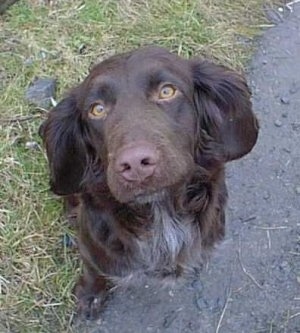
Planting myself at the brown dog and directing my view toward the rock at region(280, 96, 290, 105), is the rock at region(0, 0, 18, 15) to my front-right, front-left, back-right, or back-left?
front-left

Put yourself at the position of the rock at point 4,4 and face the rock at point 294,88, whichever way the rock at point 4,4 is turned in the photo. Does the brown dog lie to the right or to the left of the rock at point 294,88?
right

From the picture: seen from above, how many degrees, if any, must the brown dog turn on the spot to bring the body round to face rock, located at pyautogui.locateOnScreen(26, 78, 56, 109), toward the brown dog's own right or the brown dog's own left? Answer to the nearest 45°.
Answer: approximately 135° to the brown dog's own right

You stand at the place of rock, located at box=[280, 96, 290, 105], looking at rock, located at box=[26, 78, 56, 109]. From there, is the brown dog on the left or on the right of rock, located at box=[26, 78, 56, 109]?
left

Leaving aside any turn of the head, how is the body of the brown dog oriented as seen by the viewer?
toward the camera

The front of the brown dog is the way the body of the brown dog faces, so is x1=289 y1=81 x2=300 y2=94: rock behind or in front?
behind

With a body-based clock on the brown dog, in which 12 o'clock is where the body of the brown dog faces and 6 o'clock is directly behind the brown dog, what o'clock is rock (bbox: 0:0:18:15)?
The rock is roughly at 5 o'clock from the brown dog.

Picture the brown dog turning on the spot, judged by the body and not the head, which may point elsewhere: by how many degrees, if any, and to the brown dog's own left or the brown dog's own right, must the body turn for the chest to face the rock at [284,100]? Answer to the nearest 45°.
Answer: approximately 135° to the brown dog's own left

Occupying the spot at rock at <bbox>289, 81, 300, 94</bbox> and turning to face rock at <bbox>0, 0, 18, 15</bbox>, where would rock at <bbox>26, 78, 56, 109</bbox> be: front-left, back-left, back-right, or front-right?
front-left

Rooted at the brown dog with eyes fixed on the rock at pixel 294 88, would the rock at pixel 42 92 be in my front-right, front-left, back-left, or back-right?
front-left
